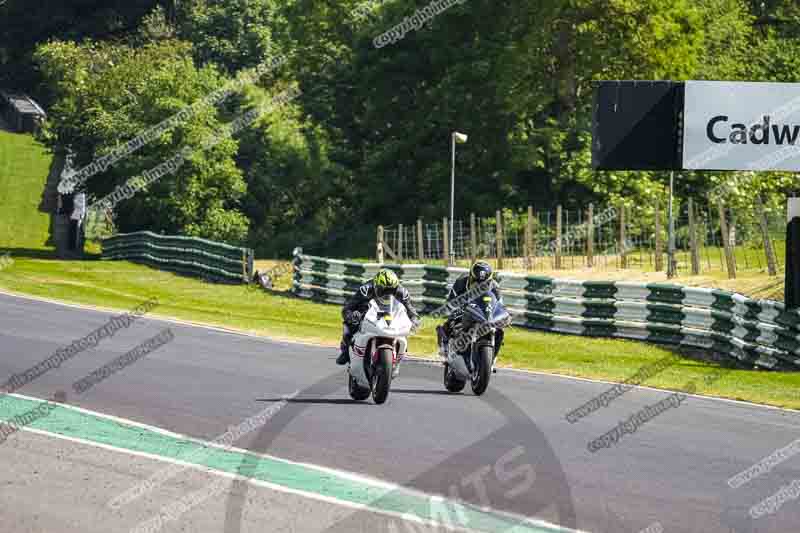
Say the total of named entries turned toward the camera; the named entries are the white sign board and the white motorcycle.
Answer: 2

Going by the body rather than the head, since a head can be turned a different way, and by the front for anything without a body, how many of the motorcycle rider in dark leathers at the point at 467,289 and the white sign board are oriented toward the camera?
2

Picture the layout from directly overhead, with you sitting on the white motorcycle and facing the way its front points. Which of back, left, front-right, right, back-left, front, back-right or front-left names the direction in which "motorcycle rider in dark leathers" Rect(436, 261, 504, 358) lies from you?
back-left

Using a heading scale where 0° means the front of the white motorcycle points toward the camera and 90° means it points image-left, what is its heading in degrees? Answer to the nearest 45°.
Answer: approximately 0°

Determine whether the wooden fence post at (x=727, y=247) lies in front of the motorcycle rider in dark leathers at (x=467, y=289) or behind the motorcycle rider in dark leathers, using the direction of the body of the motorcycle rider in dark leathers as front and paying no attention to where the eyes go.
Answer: behind

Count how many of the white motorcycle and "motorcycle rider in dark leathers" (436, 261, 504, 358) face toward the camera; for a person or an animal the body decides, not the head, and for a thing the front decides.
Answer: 2

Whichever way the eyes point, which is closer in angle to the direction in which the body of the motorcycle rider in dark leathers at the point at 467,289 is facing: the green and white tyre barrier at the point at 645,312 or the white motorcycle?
the white motorcycle

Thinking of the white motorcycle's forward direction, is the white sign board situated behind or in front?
behind

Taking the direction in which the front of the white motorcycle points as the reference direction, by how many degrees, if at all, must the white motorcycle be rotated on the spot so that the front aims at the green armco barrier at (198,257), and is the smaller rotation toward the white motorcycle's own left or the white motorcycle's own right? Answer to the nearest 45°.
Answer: approximately 180°
